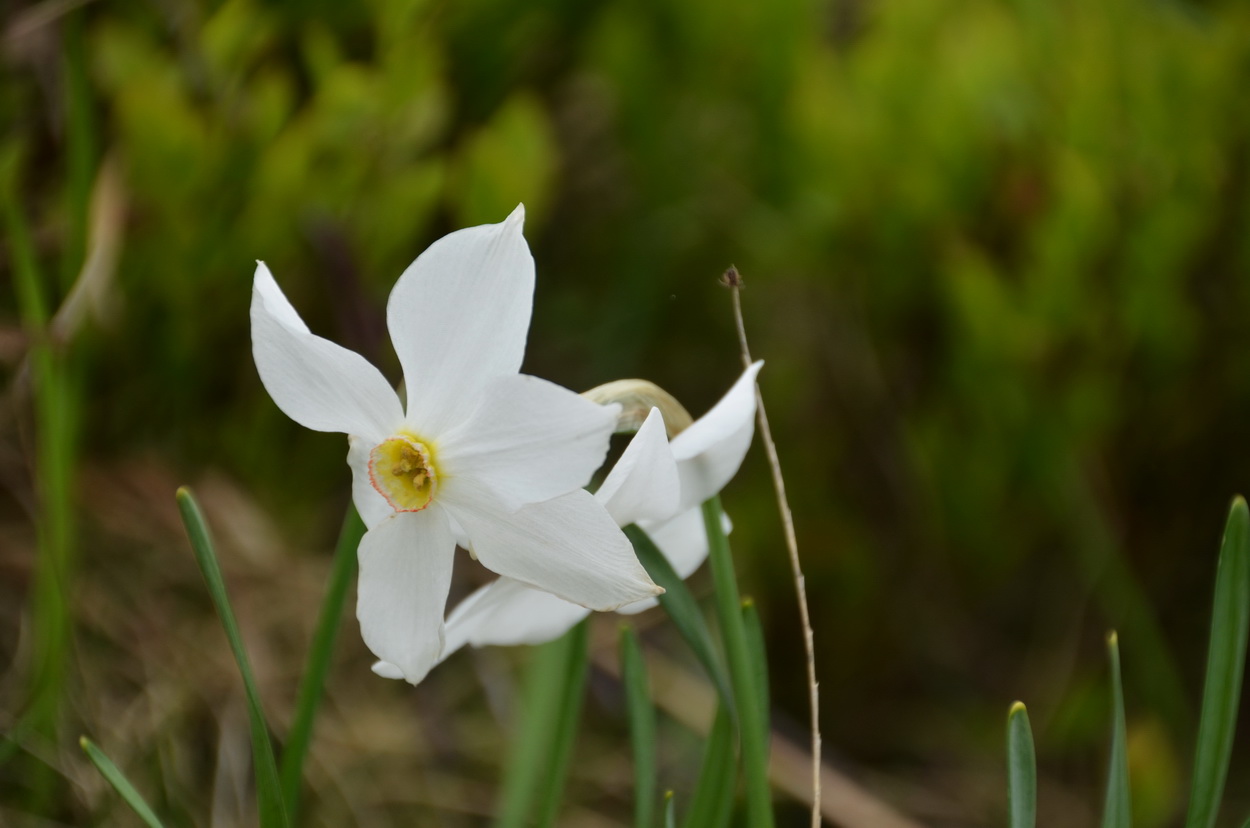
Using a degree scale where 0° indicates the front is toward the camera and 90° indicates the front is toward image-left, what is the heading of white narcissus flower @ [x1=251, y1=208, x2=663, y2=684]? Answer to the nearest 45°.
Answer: approximately 45°
